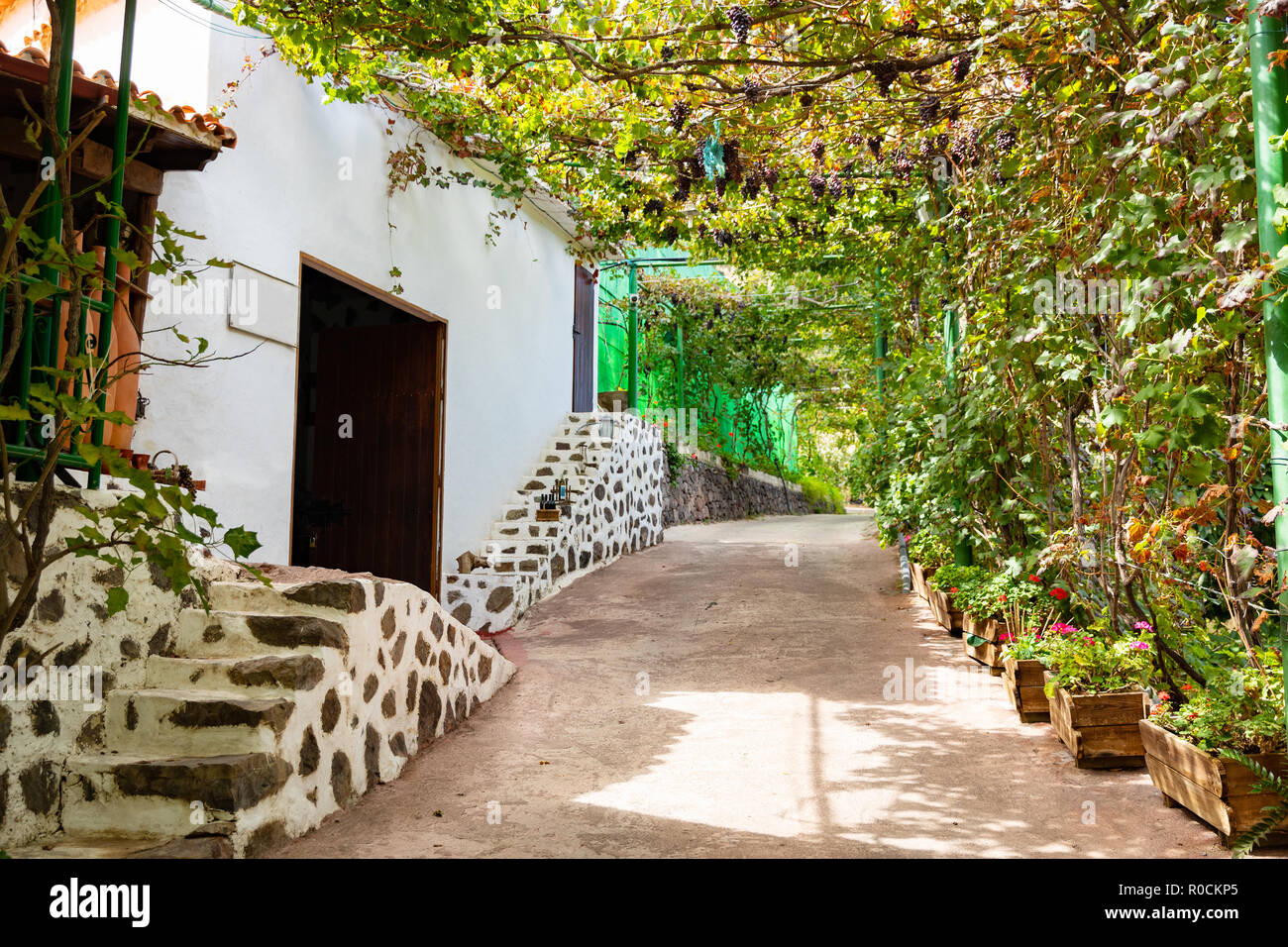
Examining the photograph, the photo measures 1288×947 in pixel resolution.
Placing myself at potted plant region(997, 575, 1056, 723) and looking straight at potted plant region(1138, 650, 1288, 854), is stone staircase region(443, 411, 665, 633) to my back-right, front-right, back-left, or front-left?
back-right

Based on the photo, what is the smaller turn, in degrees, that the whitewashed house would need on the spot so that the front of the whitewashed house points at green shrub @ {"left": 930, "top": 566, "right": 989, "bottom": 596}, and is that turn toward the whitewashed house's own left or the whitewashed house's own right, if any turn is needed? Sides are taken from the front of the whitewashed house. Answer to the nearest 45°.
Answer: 0° — it already faces it

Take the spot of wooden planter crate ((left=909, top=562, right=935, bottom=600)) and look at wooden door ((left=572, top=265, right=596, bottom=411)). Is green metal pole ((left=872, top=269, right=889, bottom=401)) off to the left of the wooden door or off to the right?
right

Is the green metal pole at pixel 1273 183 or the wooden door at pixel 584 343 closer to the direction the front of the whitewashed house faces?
the green metal pole

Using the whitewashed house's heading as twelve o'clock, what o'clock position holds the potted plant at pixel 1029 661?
The potted plant is roughly at 12 o'clock from the whitewashed house.

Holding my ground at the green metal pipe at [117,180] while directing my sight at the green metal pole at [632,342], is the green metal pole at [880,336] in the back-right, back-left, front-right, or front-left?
front-right

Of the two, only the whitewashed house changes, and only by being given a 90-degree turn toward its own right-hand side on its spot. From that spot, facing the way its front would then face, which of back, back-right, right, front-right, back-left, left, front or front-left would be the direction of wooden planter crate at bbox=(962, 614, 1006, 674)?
left

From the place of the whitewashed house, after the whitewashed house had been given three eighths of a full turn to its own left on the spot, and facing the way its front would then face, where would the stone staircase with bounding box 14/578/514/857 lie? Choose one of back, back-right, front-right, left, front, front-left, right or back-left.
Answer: back

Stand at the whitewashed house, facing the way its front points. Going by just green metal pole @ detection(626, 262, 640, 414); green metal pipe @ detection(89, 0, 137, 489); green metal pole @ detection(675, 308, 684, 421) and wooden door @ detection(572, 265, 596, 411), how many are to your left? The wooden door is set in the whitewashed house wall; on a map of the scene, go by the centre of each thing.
3

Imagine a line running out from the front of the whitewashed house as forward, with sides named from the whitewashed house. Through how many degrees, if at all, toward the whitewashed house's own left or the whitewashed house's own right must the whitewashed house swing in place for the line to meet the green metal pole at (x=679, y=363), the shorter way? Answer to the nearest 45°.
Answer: approximately 90° to the whitewashed house's own left

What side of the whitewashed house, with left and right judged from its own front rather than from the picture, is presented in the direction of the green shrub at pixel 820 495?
left

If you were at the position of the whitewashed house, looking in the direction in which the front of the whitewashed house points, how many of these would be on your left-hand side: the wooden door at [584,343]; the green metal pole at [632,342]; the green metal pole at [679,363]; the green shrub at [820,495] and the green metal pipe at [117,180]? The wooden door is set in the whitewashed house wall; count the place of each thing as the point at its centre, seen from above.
4

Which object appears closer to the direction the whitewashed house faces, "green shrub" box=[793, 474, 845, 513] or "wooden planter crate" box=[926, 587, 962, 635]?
the wooden planter crate

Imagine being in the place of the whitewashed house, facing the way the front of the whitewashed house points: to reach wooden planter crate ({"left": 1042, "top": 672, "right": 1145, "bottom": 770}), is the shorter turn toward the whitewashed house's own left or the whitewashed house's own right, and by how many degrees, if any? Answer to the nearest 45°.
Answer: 0° — it already faces it

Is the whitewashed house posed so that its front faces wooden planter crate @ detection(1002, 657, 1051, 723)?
yes

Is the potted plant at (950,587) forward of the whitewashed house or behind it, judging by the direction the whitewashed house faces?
forward

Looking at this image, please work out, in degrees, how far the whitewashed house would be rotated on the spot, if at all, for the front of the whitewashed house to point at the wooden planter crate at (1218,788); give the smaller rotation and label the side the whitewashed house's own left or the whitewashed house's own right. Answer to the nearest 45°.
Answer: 0° — it already faces it

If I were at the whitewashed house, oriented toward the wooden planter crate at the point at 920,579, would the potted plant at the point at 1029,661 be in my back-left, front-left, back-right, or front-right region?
front-right

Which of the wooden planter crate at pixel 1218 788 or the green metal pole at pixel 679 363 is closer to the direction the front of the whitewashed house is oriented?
the wooden planter crate
